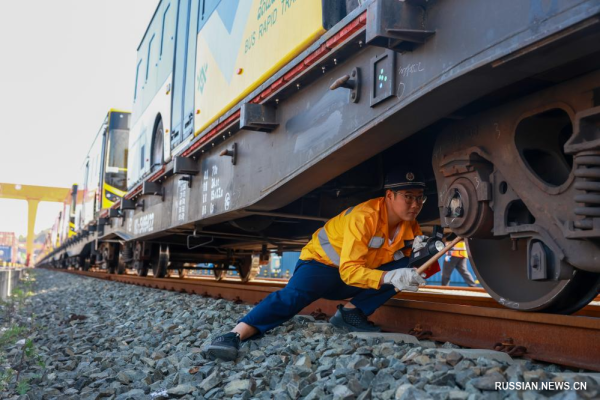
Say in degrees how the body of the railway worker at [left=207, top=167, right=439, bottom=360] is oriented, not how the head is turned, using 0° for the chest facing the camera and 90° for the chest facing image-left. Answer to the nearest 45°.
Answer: approximately 315°
